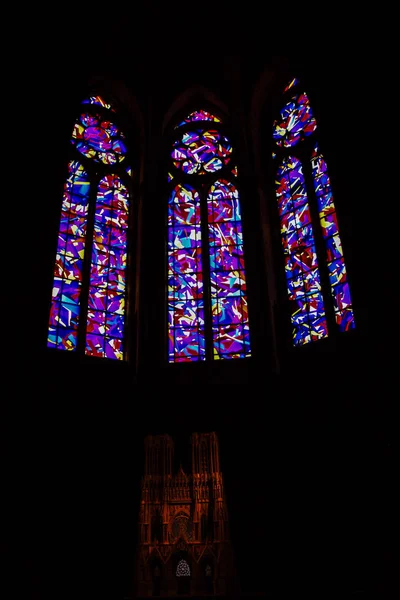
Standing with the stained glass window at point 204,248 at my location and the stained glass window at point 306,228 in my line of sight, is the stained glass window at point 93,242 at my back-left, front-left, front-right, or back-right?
back-right

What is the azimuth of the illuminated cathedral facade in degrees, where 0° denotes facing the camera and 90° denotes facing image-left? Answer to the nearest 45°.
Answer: approximately 0°
